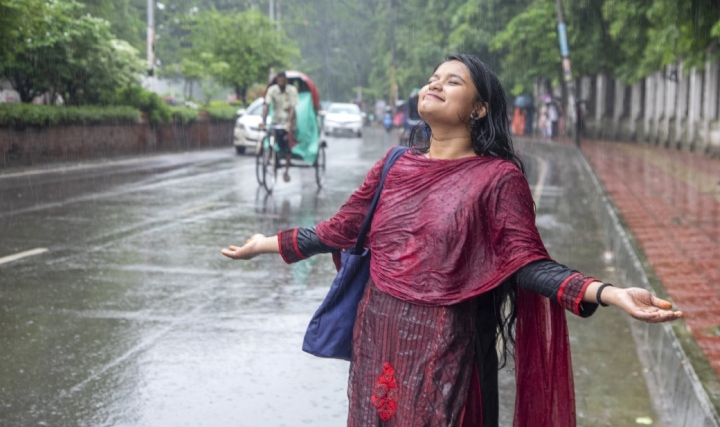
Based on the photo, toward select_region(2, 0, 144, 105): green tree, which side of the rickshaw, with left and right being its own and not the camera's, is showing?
right

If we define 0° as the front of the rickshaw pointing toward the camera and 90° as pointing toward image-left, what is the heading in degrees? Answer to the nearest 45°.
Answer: approximately 45°

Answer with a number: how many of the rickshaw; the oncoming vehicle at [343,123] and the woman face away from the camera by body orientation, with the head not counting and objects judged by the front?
0

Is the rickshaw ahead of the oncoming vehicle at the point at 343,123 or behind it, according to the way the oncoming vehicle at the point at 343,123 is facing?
ahead

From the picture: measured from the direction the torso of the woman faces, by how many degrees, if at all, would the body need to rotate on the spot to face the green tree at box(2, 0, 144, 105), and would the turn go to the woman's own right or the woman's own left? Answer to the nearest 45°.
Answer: approximately 90° to the woman's own right

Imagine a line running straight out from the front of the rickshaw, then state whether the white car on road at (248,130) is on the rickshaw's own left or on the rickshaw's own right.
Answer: on the rickshaw's own right

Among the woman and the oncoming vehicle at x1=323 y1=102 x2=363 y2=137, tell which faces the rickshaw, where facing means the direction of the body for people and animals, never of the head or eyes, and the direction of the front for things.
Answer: the oncoming vehicle

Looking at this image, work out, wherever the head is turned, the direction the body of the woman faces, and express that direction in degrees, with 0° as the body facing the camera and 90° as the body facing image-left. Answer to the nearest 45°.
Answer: approximately 45°

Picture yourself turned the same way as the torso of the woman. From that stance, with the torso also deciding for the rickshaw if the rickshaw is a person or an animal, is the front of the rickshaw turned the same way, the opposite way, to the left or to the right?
the same way

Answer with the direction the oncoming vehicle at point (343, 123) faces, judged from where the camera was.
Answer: facing the viewer

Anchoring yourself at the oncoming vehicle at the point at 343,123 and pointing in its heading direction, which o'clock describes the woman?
The woman is roughly at 12 o'clock from the oncoming vehicle.

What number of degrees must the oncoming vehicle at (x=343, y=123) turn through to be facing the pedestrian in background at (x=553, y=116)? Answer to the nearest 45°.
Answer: approximately 90° to its left

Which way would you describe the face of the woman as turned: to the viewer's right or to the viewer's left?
to the viewer's left

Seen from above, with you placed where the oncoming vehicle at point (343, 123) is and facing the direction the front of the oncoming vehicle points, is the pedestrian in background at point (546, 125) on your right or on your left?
on your left

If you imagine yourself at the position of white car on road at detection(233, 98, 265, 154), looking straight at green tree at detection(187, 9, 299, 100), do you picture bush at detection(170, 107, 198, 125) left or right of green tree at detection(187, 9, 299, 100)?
left
